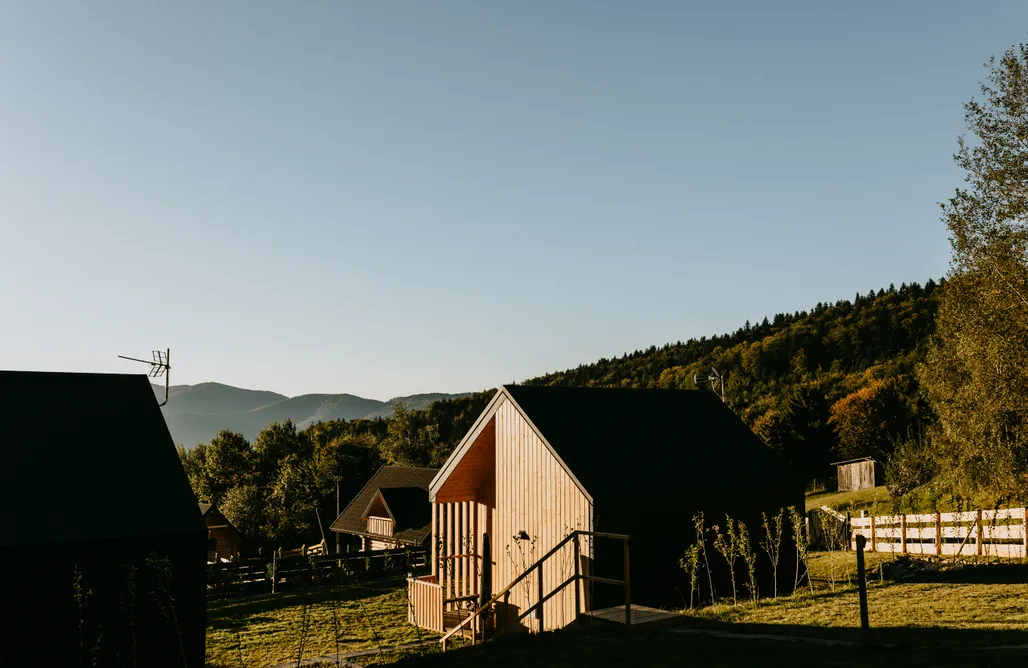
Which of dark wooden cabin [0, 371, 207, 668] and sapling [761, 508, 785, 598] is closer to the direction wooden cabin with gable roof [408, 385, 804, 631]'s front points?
the dark wooden cabin

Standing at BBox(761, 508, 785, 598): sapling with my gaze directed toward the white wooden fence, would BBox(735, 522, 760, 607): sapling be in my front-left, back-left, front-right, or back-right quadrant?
back-right

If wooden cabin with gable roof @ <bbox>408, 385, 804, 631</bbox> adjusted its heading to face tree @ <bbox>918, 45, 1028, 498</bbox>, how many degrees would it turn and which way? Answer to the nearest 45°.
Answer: approximately 180°

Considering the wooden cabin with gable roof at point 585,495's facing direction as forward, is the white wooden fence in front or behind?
behind

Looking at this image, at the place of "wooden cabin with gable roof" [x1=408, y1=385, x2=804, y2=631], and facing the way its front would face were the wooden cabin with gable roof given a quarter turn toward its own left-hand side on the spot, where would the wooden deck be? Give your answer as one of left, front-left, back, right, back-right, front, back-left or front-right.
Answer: front-right

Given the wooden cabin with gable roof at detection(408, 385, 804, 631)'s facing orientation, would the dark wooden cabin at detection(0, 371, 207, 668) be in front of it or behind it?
in front

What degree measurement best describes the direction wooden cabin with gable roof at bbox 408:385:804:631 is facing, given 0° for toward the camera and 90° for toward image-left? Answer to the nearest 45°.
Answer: approximately 45°
